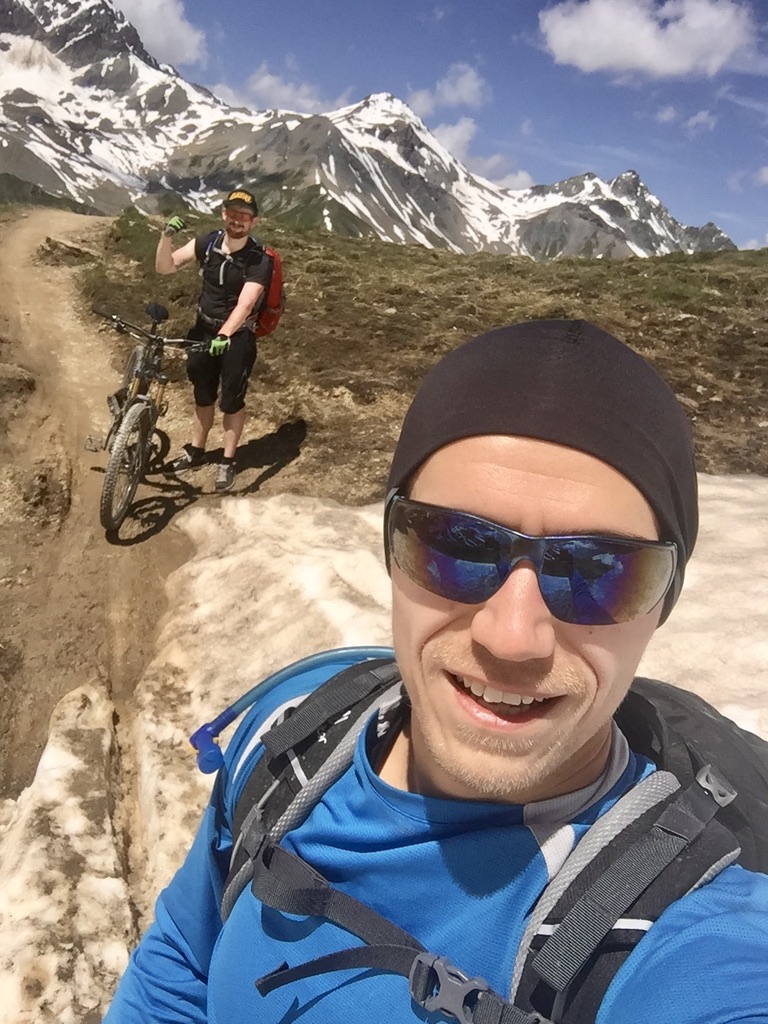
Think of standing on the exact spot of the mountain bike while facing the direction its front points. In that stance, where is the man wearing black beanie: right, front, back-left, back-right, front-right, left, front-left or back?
front

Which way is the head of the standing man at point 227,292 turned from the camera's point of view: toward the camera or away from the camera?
toward the camera

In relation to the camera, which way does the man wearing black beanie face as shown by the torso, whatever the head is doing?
toward the camera

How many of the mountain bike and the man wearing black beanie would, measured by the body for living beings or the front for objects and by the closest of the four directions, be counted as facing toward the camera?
2

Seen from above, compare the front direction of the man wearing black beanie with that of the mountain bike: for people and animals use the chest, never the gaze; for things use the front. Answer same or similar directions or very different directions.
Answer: same or similar directions

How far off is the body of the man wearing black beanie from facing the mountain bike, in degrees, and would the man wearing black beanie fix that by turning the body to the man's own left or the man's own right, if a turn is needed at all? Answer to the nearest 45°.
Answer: approximately 135° to the man's own right

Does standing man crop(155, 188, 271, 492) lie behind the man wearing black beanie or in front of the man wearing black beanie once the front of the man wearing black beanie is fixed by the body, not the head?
behind

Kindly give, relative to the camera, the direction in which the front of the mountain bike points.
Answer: facing the viewer
